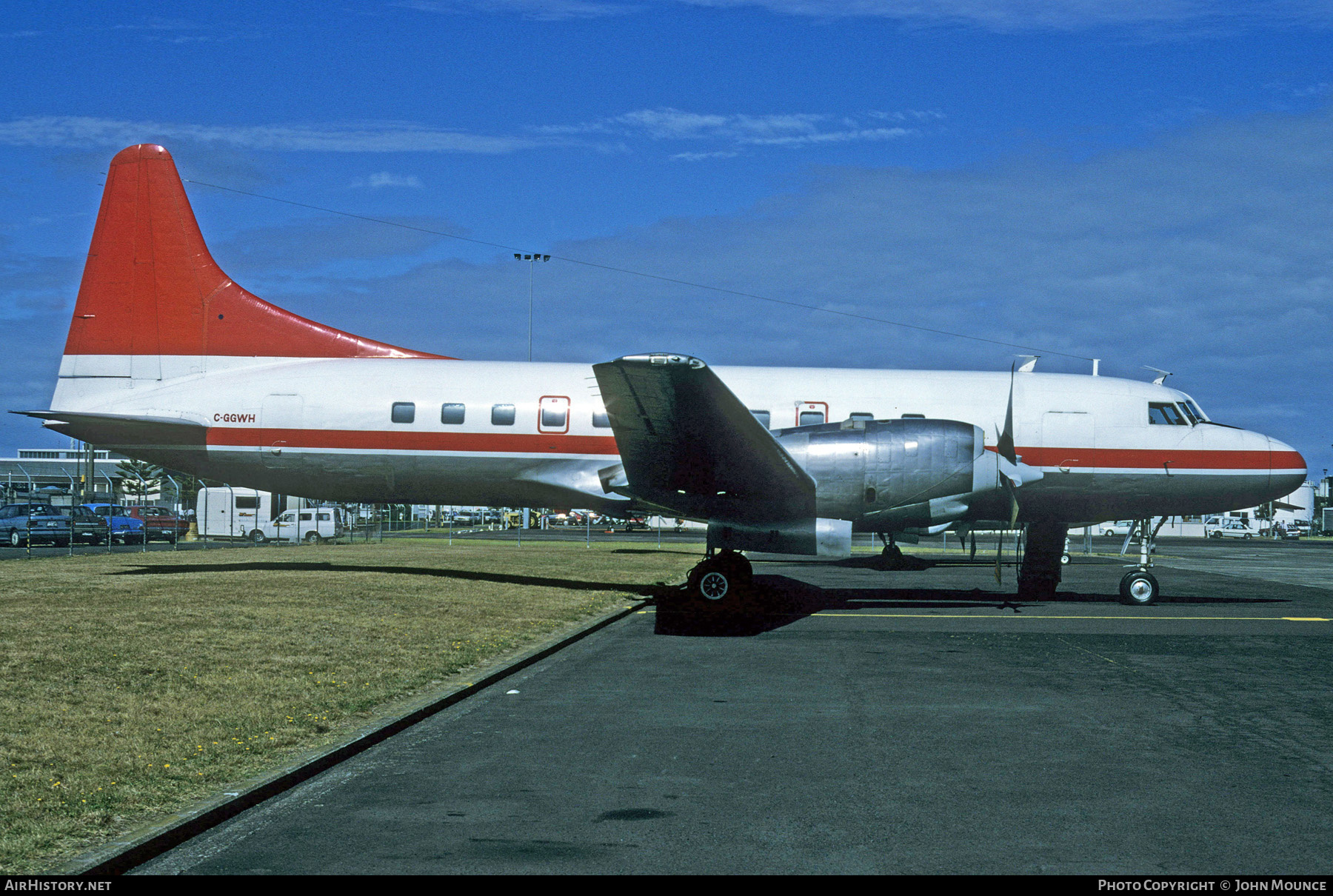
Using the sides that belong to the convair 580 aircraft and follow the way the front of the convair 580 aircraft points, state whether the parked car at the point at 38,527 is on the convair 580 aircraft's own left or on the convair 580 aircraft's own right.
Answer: on the convair 580 aircraft's own left

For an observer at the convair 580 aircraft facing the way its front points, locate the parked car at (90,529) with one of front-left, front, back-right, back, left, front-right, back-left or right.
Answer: back-left

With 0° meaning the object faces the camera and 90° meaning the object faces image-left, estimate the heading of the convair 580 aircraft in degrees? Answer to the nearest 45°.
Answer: approximately 270°
